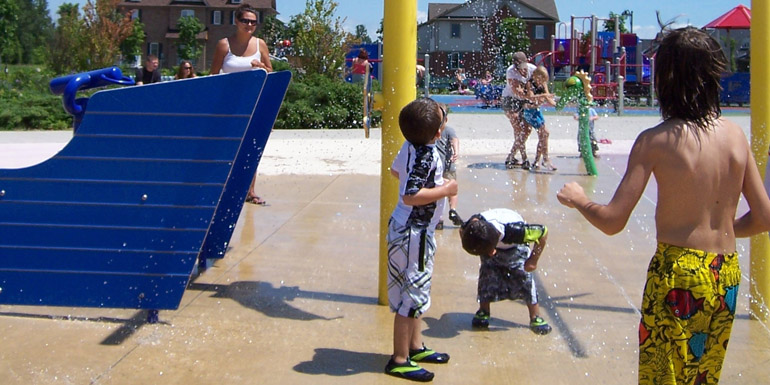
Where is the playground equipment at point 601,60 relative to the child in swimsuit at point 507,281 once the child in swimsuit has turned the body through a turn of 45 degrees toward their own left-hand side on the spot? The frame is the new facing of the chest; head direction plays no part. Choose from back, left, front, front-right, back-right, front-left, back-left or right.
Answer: back-left

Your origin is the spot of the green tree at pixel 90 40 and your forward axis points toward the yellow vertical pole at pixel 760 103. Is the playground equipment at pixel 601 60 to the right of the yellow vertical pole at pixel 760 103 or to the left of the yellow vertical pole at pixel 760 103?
left

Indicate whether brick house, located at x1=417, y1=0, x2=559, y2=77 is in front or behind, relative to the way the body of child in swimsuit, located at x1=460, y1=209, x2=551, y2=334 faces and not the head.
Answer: behind

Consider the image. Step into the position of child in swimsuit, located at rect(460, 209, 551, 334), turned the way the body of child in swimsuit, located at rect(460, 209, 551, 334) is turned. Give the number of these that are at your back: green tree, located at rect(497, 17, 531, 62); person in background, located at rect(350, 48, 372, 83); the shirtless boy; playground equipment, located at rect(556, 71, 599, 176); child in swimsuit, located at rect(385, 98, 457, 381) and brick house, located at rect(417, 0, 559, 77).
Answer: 4

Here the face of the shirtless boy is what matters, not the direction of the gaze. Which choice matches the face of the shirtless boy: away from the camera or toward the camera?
away from the camera

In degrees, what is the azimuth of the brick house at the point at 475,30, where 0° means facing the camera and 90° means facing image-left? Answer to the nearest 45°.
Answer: approximately 0°
